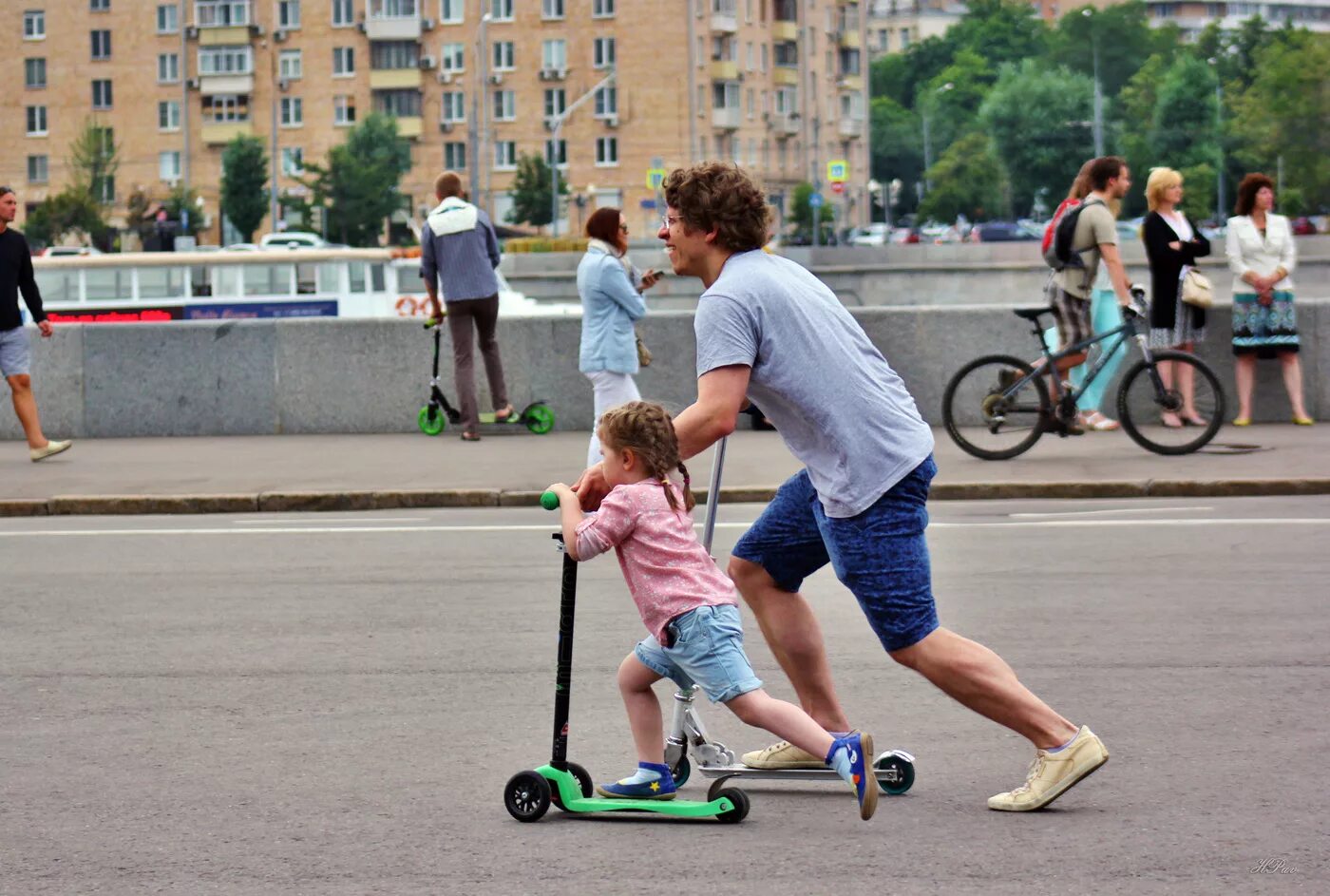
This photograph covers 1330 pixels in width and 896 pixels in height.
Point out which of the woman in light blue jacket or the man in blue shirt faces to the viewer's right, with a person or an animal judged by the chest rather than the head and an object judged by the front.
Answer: the woman in light blue jacket

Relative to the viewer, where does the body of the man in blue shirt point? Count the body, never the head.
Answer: away from the camera

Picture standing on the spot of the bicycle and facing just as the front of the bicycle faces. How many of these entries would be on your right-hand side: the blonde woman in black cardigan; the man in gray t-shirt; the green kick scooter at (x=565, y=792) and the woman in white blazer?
2

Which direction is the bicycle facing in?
to the viewer's right

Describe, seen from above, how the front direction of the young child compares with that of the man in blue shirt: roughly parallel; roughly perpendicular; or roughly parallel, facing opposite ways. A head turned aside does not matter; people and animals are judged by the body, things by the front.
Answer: roughly perpendicular

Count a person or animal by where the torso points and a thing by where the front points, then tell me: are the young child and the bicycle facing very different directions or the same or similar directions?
very different directions

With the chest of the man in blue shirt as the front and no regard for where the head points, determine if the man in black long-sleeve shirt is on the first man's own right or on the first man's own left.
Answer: on the first man's own left

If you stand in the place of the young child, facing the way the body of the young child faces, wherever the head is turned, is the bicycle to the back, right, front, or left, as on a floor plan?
right

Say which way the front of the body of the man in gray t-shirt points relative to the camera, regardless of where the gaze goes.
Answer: to the viewer's left

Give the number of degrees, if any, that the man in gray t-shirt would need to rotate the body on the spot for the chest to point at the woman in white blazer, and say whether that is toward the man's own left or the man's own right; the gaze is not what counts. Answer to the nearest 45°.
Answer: approximately 90° to the man's own right

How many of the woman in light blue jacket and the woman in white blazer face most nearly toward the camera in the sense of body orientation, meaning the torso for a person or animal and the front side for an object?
1

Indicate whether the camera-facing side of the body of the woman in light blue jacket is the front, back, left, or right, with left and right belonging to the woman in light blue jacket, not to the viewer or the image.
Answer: right

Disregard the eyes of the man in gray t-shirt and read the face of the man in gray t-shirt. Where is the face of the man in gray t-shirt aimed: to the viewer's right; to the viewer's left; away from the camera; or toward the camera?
to the viewer's left

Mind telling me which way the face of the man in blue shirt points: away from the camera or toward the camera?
away from the camera

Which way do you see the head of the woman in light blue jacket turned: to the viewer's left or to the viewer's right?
to the viewer's right
